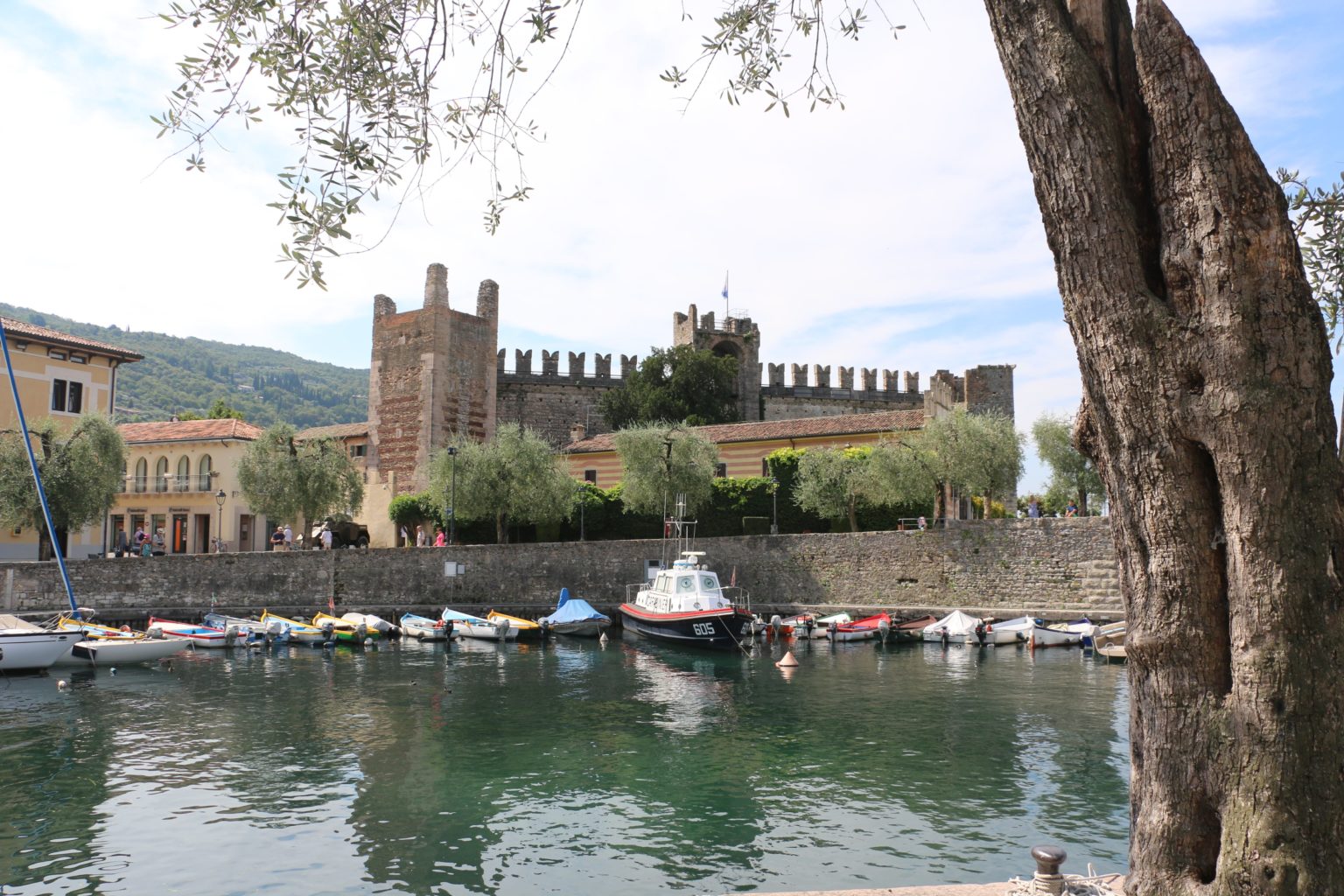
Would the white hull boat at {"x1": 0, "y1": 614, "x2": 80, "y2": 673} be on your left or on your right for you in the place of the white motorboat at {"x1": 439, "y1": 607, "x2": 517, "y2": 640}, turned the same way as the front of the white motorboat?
on your left

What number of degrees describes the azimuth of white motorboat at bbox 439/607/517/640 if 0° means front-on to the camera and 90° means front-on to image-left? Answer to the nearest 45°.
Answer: approximately 135°

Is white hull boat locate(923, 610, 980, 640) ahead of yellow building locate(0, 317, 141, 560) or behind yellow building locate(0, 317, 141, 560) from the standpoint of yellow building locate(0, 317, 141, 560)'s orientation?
ahead

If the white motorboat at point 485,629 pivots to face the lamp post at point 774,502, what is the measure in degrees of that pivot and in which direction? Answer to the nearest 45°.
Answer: approximately 90° to its right

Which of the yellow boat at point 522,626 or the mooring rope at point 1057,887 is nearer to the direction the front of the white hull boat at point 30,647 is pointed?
the yellow boat

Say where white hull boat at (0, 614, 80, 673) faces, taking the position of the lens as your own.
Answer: facing to the right of the viewer

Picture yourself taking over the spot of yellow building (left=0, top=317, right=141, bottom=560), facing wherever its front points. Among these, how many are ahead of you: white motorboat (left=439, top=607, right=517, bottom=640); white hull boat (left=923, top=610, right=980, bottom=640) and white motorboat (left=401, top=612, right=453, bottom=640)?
3

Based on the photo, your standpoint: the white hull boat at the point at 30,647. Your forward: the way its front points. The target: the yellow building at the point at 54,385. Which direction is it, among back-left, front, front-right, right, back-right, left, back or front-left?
left

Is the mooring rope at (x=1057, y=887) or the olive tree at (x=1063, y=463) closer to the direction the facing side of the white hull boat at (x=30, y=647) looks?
the olive tree

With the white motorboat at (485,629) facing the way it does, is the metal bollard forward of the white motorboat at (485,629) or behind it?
behind
